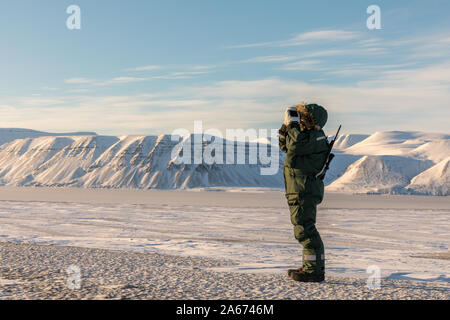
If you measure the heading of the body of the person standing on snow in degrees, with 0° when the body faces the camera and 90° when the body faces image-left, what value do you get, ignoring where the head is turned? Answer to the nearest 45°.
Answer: approximately 90°
